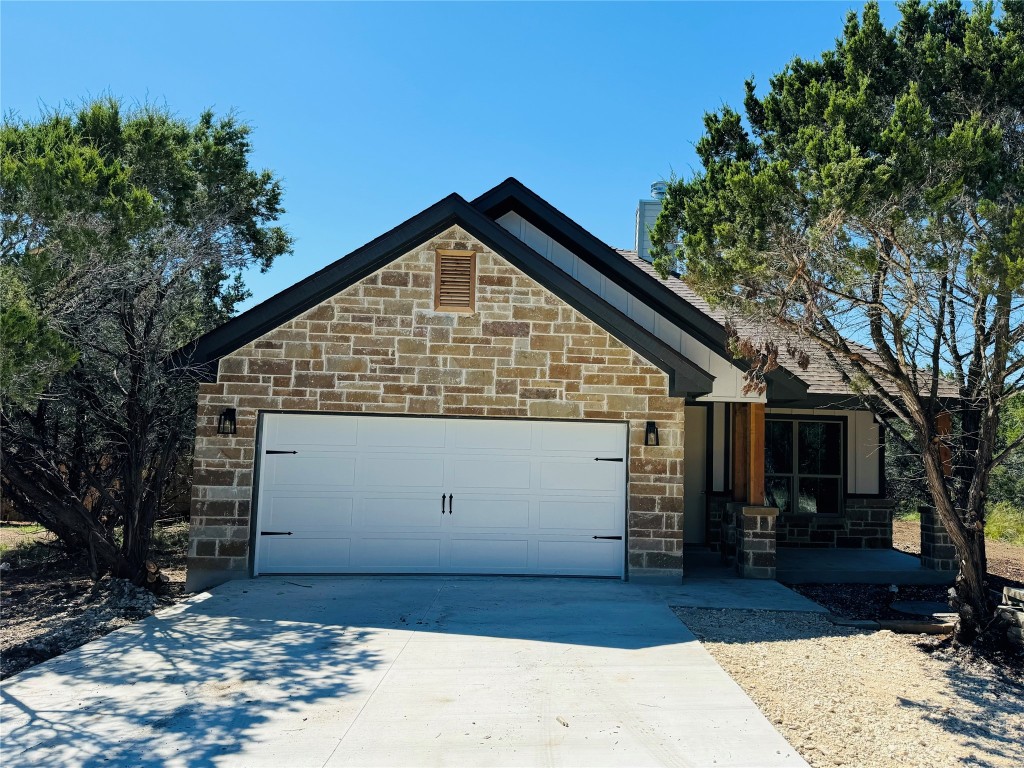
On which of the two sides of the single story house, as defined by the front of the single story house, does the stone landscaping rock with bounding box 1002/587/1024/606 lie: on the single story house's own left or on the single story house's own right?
on the single story house's own left

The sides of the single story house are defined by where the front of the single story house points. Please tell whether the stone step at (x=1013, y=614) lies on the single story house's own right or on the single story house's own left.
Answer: on the single story house's own left

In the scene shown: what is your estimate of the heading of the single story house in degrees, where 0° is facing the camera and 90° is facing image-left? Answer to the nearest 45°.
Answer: approximately 0°
